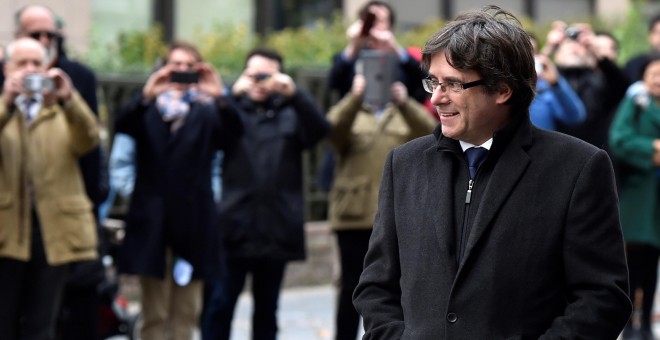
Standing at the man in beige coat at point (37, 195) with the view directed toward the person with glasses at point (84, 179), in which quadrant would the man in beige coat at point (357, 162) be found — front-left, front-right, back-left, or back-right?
front-right

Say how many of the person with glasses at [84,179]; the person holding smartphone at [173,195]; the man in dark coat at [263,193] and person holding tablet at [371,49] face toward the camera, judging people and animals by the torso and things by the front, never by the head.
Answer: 4

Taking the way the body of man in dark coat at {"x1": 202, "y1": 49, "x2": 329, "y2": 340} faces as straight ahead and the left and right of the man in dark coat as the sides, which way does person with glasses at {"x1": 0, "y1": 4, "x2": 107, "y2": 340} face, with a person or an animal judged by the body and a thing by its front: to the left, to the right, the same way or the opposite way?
the same way

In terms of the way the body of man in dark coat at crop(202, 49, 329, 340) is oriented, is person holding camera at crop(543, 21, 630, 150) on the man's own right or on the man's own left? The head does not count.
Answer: on the man's own left

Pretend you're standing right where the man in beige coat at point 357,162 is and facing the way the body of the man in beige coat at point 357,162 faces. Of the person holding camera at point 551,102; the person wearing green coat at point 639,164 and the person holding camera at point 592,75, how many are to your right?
0

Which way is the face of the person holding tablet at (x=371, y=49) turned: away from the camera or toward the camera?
toward the camera

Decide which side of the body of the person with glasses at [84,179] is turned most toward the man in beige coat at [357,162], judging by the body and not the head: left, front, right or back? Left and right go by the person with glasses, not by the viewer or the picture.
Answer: left

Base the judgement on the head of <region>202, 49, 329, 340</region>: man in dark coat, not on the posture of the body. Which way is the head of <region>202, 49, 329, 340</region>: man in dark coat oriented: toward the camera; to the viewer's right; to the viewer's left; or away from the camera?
toward the camera

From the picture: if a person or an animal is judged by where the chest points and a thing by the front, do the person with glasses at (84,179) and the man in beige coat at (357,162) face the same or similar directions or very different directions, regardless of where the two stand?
same or similar directions

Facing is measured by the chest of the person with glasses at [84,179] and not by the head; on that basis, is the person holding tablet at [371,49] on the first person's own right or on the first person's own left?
on the first person's own left

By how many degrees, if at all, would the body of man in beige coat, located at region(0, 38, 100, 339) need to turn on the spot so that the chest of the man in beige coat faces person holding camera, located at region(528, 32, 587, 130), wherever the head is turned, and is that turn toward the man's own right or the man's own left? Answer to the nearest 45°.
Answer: approximately 90° to the man's own left

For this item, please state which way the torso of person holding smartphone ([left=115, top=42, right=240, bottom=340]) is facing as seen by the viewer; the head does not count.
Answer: toward the camera

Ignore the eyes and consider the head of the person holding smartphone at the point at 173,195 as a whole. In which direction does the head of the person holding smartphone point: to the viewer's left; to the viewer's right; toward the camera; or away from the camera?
toward the camera

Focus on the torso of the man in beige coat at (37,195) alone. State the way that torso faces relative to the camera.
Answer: toward the camera

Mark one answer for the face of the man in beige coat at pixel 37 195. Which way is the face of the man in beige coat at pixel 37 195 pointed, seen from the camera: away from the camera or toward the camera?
toward the camera

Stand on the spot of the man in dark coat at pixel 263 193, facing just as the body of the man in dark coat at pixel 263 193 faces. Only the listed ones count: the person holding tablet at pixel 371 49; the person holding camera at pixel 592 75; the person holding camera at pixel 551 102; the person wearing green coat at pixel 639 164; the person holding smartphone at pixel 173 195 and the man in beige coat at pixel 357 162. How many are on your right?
1

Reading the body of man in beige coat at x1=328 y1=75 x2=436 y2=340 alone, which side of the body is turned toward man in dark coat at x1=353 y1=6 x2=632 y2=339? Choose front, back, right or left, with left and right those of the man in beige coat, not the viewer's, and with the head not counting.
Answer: front
